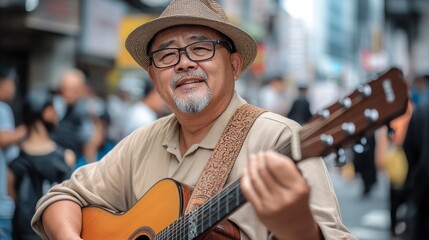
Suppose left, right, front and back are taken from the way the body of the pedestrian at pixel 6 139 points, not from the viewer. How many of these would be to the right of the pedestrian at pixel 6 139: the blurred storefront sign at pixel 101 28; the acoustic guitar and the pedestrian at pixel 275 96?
1

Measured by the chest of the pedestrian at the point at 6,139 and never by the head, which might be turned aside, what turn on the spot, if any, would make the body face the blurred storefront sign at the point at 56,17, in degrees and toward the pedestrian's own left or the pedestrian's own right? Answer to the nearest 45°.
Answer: approximately 90° to the pedestrian's own left

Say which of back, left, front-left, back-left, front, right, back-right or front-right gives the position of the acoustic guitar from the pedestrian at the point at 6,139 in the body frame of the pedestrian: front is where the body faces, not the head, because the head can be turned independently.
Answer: right

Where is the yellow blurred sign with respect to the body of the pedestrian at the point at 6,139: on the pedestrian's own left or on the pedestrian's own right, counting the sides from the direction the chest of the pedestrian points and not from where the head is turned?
on the pedestrian's own left

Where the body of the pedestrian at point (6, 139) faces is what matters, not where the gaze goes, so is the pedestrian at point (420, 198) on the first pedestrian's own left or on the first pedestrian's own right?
on the first pedestrian's own right

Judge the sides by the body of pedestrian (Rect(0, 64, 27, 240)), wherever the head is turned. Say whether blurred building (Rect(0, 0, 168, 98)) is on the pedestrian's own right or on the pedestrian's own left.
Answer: on the pedestrian's own left

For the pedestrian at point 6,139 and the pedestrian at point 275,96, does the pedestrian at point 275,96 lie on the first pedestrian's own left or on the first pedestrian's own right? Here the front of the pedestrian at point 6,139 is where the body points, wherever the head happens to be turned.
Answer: on the first pedestrian's own left

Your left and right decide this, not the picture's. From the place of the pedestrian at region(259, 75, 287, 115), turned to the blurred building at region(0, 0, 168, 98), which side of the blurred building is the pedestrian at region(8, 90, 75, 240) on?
left

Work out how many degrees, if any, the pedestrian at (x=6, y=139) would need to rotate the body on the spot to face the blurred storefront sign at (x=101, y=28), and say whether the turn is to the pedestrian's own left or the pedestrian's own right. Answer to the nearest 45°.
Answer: approximately 90° to the pedestrian's own left

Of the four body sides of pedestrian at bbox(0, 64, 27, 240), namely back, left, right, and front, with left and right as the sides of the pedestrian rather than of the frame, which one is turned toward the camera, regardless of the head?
right
